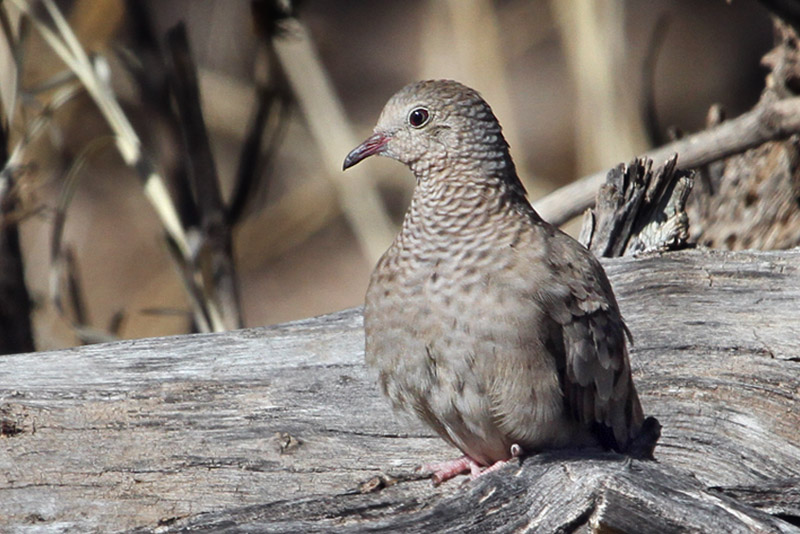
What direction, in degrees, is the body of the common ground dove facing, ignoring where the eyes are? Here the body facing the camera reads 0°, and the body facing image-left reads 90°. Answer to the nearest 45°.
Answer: approximately 45°
